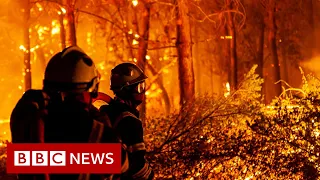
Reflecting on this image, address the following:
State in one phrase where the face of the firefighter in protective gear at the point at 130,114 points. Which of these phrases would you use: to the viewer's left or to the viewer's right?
to the viewer's right

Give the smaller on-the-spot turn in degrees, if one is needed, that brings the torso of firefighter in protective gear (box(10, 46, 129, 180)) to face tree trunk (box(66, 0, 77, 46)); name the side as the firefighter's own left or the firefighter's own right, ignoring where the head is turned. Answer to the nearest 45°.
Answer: approximately 45° to the firefighter's own left

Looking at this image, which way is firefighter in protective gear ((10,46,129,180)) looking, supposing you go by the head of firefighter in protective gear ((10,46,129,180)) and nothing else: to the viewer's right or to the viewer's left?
to the viewer's right

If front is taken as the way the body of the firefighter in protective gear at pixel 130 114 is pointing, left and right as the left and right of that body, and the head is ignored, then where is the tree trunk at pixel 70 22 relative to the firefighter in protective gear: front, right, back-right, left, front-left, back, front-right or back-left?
left

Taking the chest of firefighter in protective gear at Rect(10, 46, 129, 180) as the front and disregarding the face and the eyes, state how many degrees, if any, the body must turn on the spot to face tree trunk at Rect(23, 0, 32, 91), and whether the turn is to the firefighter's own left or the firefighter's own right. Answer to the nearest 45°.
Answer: approximately 45° to the firefighter's own left

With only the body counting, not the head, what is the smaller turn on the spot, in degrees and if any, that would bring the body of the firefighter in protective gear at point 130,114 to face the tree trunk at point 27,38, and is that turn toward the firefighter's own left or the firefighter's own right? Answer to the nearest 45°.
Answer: approximately 90° to the firefighter's own left

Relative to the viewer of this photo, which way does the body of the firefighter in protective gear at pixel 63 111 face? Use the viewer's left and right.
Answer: facing away from the viewer and to the right of the viewer

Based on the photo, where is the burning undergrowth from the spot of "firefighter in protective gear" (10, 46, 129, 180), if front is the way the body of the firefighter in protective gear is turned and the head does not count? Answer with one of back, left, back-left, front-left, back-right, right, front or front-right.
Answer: front

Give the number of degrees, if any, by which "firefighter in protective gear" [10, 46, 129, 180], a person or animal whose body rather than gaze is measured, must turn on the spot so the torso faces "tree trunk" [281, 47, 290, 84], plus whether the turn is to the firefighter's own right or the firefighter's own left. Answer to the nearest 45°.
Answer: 0° — they already face it
